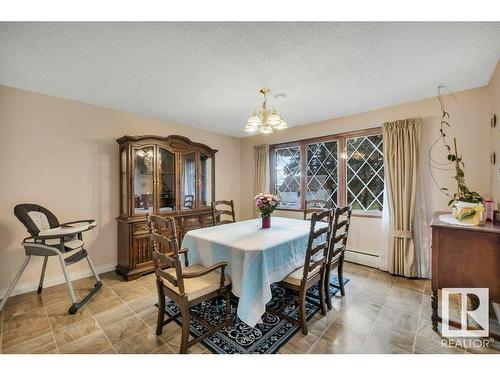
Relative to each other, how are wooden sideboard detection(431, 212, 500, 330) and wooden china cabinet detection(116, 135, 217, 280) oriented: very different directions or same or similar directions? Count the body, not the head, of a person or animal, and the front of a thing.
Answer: very different directions

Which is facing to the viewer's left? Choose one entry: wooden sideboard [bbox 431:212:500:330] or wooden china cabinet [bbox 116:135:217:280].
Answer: the wooden sideboard

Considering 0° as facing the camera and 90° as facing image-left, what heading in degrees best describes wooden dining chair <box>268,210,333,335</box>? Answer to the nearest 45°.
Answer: approximately 135°

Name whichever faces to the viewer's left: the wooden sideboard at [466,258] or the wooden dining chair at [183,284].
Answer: the wooden sideboard

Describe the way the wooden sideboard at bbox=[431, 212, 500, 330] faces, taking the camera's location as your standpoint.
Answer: facing to the left of the viewer

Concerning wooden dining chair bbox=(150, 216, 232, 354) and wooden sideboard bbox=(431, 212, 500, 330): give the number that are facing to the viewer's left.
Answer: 1

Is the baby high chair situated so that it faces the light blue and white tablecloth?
yes

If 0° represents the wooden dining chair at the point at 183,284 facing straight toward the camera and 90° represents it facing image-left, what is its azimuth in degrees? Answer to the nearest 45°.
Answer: approximately 225°
